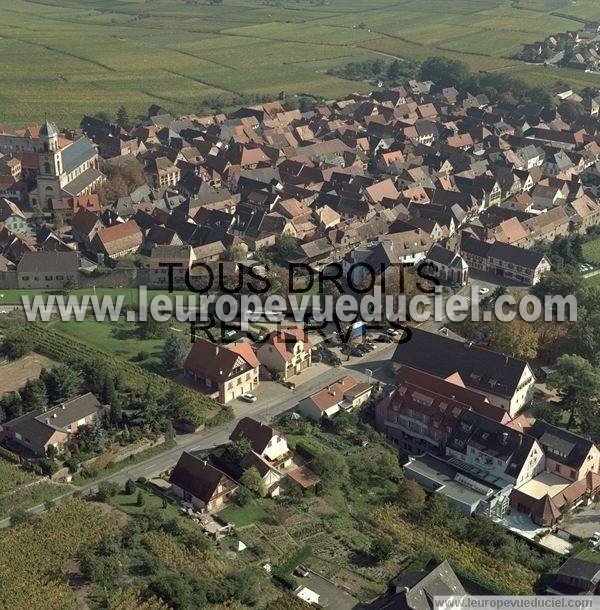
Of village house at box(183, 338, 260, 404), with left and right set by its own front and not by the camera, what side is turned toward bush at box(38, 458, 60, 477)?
right

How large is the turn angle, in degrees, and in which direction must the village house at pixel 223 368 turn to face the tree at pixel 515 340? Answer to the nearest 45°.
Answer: approximately 45° to its left

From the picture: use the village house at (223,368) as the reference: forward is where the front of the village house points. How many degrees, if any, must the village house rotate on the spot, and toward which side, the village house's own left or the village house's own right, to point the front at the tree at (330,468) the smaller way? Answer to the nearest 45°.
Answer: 0° — it already faces it

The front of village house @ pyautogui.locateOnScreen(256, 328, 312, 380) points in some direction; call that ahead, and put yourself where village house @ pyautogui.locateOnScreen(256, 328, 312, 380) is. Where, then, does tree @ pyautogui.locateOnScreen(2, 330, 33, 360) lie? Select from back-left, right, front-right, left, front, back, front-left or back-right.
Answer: back-right

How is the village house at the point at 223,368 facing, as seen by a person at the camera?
facing the viewer and to the right of the viewer

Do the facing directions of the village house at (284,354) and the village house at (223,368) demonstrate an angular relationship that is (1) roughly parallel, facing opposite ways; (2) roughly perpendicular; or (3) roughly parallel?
roughly parallel

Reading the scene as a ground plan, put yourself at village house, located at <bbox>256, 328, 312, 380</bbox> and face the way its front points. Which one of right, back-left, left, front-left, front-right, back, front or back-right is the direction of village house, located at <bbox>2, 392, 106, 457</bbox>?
right

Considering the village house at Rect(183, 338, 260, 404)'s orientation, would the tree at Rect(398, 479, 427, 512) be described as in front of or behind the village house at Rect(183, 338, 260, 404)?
in front

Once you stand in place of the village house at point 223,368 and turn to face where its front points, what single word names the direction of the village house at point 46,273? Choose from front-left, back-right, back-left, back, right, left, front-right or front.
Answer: back

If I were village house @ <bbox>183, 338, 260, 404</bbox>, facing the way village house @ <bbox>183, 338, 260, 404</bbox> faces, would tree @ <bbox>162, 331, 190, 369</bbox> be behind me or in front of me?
behind

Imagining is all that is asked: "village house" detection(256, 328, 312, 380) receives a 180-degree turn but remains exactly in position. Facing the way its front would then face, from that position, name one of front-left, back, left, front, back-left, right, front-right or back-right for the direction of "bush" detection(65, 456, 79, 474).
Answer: left

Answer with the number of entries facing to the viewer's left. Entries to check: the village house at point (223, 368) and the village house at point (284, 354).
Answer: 0
